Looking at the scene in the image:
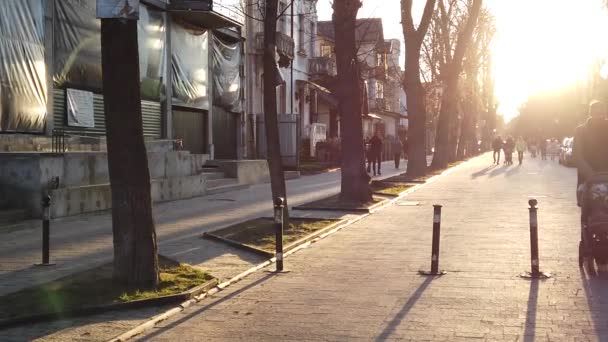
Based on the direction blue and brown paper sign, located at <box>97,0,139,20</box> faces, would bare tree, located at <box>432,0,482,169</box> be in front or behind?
behind

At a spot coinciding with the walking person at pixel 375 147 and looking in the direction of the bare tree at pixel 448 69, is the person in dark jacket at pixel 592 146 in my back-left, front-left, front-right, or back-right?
back-right

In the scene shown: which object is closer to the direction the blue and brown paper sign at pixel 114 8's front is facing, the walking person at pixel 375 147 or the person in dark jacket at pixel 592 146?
the person in dark jacket

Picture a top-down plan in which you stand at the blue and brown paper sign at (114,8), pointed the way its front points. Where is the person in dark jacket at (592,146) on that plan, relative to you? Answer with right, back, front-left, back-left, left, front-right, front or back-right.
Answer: left

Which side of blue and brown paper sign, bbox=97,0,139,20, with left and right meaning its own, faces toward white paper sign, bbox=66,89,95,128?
back

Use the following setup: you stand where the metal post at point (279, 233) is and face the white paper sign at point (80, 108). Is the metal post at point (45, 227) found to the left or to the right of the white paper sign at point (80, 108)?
left

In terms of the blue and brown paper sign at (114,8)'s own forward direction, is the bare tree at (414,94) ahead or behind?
behind

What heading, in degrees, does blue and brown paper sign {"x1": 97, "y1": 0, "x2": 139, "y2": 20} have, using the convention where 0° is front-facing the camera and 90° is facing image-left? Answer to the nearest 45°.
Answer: approximately 0°

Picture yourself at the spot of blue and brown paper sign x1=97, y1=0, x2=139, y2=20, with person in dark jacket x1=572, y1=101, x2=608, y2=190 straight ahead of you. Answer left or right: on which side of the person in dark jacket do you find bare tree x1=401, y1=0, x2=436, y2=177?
left

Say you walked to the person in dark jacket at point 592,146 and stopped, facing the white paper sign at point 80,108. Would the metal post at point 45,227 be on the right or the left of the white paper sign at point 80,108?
left
